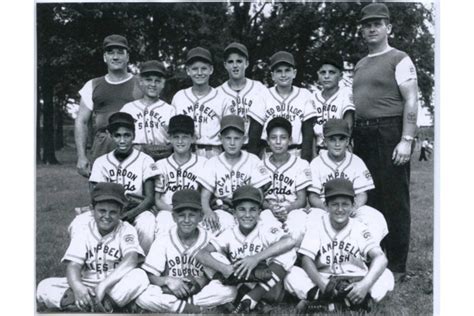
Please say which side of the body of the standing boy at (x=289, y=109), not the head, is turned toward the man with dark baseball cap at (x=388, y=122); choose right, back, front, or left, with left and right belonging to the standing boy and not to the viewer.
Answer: left

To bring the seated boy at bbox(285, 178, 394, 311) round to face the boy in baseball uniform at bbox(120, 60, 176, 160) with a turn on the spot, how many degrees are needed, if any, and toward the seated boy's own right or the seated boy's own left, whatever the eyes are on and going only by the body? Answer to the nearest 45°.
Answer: approximately 90° to the seated boy's own right

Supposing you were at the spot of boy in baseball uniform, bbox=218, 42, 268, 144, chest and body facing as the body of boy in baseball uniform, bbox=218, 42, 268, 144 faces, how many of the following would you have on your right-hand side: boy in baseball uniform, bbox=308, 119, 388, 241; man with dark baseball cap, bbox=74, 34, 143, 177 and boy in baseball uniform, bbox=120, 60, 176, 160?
2

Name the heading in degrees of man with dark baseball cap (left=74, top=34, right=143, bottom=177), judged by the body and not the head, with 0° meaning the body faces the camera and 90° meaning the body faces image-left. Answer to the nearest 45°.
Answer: approximately 0°

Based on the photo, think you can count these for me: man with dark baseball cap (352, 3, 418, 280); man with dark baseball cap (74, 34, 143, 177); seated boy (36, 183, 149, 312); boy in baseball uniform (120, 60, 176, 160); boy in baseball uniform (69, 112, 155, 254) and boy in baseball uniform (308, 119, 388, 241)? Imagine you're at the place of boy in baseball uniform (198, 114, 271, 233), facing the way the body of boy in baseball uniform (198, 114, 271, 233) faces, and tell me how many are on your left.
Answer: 2

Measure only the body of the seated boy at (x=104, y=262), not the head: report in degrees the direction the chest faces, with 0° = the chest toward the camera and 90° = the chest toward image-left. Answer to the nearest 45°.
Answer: approximately 0°
